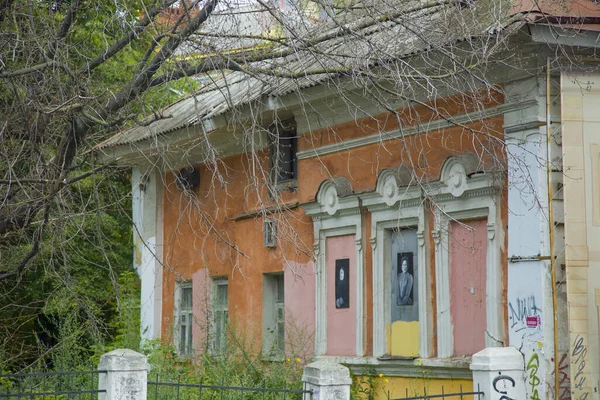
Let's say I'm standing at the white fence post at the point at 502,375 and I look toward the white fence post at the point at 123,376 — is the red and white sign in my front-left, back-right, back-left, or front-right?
back-right

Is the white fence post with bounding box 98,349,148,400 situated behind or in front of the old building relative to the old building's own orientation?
in front

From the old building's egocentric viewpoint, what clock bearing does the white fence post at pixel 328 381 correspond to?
The white fence post is roughly at 11 o'clock from the old building.

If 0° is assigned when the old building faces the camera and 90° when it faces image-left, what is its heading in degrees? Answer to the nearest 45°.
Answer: approximately 45°

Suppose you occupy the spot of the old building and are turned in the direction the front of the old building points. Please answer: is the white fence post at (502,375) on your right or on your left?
on your left
